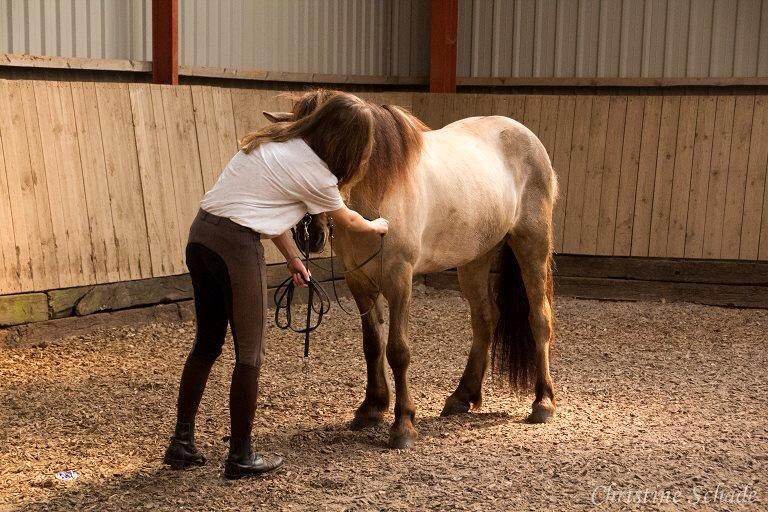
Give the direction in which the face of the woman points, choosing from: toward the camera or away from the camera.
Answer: away from the camera

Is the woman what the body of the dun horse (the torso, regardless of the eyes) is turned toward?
yes

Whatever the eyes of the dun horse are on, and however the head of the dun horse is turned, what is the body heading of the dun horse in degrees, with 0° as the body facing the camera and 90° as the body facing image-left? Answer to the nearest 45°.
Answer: approximately 45°
